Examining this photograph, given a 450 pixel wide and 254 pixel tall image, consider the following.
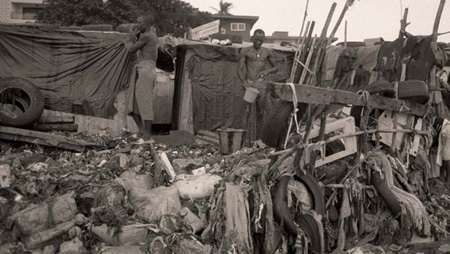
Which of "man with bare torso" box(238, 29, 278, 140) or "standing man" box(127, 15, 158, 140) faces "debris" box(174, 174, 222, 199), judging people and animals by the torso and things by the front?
the man with bare torso

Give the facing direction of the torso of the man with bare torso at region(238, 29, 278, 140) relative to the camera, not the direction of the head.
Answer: toward the camera

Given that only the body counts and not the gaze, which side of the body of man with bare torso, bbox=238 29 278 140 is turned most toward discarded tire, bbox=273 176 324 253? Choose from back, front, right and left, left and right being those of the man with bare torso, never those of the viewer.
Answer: front

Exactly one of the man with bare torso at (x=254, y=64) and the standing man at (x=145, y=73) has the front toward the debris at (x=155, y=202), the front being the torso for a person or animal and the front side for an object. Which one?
the man with bare torso

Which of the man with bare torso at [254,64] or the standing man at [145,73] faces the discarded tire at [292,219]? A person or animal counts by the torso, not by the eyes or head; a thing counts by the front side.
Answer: the man with bare torso

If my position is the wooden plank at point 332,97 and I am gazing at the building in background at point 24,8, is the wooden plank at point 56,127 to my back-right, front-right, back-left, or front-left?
front-left

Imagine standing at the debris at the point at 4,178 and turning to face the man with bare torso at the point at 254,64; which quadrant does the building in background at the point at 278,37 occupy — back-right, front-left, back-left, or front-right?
front-left

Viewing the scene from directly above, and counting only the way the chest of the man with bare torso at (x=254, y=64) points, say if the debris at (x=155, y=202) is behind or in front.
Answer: in front

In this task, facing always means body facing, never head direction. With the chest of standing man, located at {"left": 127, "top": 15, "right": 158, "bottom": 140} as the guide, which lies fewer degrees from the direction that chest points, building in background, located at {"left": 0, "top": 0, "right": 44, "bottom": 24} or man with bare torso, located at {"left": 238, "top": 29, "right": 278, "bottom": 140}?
the building in background

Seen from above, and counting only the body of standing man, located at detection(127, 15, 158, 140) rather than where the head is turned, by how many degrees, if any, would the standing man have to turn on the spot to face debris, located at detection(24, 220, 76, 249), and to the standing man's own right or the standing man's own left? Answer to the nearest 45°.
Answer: approximately 90° to the standing man's own left

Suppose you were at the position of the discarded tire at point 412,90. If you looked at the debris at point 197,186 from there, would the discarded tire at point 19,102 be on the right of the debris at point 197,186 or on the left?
right

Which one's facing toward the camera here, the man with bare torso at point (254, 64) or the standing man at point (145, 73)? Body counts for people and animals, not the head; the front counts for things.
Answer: the man with bare torso
